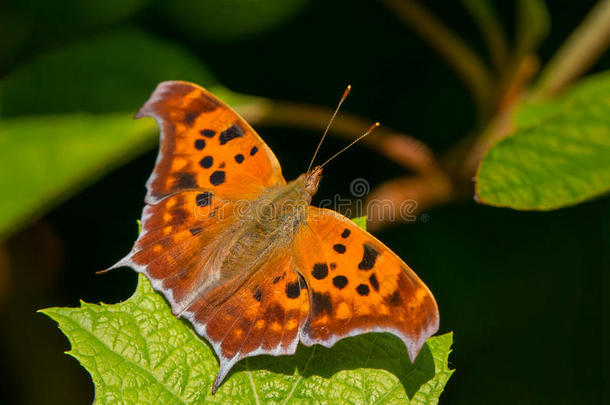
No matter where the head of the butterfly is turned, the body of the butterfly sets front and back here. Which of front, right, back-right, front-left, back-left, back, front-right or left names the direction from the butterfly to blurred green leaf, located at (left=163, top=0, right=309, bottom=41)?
front-left

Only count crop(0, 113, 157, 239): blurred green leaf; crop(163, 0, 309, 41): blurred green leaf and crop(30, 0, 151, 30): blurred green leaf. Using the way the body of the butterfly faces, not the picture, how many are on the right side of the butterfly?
0

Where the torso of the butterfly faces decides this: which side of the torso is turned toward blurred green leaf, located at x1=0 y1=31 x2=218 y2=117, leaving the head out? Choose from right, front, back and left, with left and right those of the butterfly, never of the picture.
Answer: left

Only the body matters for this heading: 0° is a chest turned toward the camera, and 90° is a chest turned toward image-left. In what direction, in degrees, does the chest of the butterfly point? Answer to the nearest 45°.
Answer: approximately 225°

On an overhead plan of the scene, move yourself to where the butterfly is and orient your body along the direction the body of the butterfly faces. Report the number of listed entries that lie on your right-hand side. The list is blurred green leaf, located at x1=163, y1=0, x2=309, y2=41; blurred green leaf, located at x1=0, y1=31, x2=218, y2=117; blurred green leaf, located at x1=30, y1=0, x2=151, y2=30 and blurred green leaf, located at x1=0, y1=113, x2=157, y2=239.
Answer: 0

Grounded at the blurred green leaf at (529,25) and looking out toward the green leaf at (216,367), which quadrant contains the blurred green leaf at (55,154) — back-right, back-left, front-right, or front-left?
front-right

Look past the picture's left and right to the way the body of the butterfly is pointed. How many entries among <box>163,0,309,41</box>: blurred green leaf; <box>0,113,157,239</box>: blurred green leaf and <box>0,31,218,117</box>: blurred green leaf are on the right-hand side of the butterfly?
0

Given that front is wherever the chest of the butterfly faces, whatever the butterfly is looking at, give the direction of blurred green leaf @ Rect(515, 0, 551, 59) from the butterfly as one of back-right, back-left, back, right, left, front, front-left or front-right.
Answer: front

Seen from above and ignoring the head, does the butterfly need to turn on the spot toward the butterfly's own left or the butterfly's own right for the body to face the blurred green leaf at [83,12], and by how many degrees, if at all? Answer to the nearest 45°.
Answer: approximately 90° to the butterfly's own left

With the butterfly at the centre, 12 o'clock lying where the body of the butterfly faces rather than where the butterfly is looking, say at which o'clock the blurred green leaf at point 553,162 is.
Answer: The blurred green leaf is roughly at 2 o'clock from the butterfly.

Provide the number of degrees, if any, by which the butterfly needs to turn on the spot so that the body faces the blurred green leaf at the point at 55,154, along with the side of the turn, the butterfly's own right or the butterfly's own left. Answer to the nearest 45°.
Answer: approximately 90° to the butterfly's own left

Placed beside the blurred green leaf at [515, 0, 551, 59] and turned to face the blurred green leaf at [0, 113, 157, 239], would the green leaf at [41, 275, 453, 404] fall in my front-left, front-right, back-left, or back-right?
front-left
